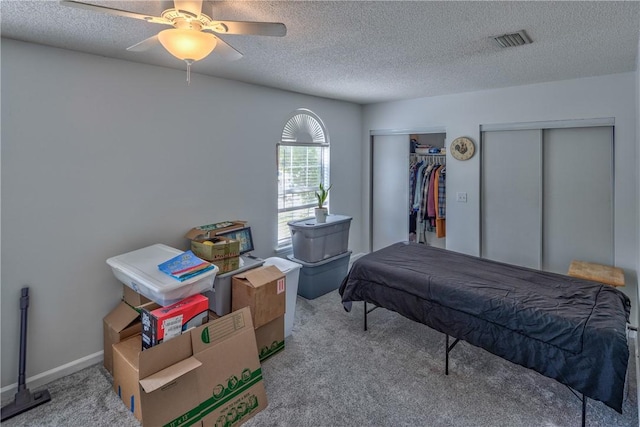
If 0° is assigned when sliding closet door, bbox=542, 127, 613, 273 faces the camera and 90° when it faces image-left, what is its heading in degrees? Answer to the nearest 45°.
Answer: approximately 0°

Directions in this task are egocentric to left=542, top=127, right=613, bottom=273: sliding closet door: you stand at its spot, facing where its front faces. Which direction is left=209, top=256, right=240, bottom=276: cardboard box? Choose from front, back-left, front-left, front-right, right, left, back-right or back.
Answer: front-right

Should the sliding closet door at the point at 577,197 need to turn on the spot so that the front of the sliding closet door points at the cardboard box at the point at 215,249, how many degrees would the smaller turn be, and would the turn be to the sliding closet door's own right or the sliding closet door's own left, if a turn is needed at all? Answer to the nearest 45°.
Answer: approximately 45° to the sliding closet door's own right

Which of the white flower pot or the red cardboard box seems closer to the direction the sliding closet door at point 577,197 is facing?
the red cardboard box

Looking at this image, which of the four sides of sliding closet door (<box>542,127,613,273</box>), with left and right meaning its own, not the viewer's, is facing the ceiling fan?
front

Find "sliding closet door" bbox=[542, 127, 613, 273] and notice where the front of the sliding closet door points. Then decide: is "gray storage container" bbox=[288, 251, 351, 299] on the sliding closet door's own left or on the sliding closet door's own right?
on the sliding closet door's own right

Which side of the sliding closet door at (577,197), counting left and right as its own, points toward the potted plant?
right

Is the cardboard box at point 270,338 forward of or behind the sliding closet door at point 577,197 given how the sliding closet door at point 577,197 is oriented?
forward

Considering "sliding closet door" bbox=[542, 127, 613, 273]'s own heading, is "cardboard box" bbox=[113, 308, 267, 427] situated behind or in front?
in front

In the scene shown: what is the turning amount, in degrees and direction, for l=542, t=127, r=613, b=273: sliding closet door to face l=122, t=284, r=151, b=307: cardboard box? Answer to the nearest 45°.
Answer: approximately 45° to its right

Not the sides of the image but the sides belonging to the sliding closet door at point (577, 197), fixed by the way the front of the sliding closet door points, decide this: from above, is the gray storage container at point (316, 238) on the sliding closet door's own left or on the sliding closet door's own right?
on the sliding closet door's own right
